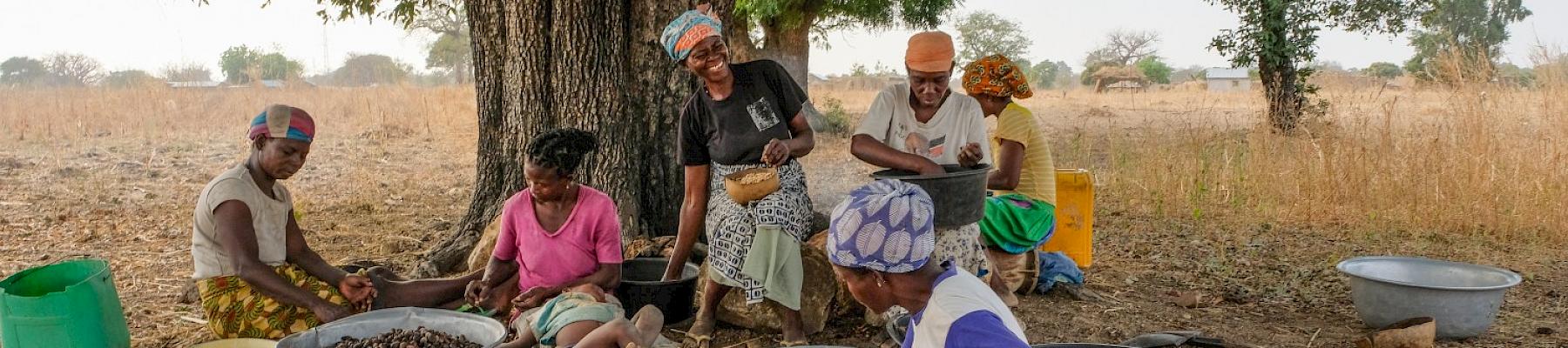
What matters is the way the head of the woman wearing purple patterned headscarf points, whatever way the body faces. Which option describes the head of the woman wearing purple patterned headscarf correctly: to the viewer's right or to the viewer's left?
to the viewer's left

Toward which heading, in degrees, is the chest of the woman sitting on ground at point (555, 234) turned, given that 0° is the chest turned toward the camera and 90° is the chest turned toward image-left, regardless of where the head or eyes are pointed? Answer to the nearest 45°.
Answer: approximately 45°

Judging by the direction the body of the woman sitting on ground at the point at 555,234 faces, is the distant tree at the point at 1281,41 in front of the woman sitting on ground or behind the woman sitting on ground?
behind

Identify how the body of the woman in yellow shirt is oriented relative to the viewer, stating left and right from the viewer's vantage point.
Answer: facing to the left of the viewer

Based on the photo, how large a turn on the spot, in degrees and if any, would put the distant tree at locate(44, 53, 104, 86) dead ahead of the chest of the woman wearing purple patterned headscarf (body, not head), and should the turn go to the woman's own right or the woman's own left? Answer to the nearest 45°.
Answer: approximately 45° to the woman's own right

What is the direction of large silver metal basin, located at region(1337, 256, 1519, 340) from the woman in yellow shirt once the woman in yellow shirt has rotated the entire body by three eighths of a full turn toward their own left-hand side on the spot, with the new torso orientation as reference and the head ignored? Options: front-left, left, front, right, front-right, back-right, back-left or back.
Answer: front-left

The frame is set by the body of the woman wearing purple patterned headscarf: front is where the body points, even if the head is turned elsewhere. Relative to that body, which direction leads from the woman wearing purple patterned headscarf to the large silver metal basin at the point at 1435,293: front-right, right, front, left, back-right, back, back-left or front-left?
back-right

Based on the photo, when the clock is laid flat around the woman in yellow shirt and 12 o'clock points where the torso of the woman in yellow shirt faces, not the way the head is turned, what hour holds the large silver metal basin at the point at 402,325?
The large silver metal basin is roughly at 11 o'clock from the woman in yellow shirt.

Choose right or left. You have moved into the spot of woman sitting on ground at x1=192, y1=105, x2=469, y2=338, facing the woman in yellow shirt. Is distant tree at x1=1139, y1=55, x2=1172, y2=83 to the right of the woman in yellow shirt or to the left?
left

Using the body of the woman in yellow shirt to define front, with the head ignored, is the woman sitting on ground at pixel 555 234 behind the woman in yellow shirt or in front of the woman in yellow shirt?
in front

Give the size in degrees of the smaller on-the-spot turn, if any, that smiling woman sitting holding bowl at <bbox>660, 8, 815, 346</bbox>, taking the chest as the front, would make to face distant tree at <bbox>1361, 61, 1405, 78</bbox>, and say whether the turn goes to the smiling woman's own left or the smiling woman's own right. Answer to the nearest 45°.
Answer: approximately 135° to the smiling woman's own left
